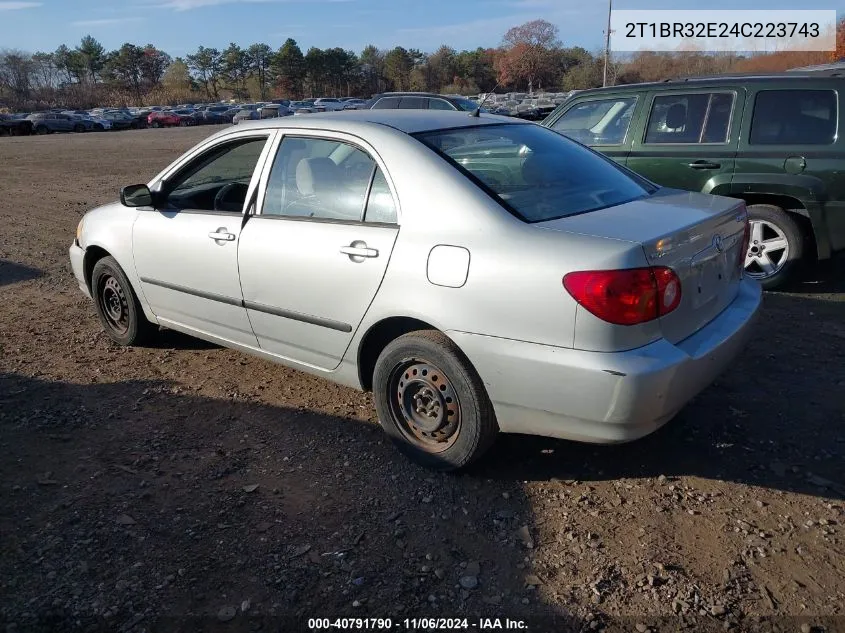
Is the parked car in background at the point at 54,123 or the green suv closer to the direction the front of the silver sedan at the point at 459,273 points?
the parked car in background

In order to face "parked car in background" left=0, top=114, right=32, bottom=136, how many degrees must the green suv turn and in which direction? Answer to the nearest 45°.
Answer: approximately 45° to its right

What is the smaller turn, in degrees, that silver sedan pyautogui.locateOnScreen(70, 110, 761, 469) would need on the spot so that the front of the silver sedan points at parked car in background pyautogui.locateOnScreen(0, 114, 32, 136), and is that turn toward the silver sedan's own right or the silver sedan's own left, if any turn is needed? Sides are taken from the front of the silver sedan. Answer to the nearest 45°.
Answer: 0° — it already faces it

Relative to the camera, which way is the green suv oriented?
to the viewer's left

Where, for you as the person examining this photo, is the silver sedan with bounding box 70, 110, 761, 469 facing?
facing away from the viewer and to the left of the viewer
